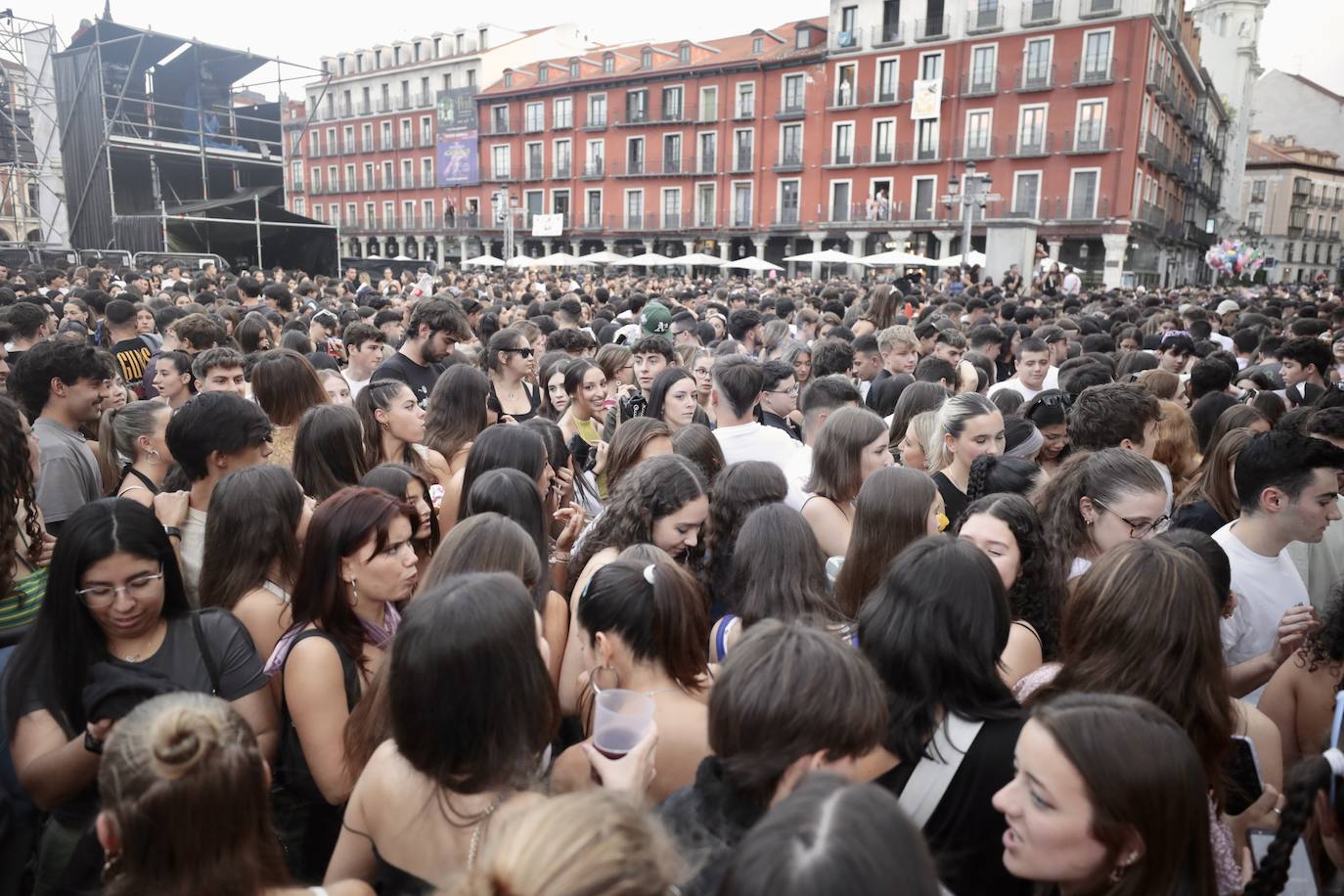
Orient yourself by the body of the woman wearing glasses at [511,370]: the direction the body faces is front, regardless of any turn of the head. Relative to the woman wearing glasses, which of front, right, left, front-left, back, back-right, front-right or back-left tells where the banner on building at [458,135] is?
back-left

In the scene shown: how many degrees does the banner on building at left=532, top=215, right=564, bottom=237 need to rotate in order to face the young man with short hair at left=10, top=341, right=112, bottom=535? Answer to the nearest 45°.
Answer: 0° — it already faces them

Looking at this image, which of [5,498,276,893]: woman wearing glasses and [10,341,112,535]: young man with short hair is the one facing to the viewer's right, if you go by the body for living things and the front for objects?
the young man with short hair

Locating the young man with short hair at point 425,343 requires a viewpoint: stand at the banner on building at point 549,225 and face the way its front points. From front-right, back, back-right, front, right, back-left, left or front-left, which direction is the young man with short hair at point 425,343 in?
front

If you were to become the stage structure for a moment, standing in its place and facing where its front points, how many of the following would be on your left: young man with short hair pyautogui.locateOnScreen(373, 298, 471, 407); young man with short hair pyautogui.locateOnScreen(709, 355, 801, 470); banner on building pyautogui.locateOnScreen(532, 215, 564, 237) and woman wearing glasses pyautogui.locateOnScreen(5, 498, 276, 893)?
1

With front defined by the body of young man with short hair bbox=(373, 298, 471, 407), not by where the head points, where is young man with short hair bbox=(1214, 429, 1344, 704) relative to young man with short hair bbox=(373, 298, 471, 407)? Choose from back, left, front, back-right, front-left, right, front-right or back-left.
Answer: front

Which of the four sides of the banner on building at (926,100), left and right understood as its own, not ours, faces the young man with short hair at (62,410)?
front

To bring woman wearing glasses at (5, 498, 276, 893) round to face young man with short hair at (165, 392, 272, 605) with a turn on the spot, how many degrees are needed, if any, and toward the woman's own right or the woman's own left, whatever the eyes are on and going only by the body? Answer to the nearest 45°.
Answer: approximately 180°

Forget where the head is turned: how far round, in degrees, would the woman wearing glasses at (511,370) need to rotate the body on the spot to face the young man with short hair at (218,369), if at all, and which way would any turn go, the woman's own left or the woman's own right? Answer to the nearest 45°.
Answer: approximately 90° to the woman's own right

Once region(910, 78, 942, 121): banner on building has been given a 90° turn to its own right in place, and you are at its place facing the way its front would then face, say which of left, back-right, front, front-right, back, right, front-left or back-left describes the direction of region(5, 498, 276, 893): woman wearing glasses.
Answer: left

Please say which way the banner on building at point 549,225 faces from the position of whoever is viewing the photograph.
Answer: facing the viewer

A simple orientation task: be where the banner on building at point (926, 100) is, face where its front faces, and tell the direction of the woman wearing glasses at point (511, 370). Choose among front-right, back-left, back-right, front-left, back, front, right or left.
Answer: front

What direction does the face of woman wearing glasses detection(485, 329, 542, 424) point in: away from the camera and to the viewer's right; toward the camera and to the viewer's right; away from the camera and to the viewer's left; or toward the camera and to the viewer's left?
toward the camera and to the viewer's right

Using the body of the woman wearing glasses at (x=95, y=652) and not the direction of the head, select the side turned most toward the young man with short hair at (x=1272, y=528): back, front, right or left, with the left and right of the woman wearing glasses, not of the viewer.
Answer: left

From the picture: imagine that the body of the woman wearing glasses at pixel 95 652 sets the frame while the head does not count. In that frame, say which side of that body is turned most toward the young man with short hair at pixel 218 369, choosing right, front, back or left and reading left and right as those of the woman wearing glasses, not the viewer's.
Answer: back

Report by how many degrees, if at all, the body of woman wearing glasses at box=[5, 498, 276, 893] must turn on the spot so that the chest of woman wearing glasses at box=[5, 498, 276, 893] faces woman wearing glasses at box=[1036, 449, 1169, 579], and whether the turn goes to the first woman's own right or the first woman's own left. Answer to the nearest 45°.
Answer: approximately 90° to the first woman's own left

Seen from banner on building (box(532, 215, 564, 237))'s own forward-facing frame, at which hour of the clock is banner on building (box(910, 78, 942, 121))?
banner on building (box(910, 78, 942, 121)) is roughly at 10 o'clock from banner on building (box(532, 215, 564, 237)).

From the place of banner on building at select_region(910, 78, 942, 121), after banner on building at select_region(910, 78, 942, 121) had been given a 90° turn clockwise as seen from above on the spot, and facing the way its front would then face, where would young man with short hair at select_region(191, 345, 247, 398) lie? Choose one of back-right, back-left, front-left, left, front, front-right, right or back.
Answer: left

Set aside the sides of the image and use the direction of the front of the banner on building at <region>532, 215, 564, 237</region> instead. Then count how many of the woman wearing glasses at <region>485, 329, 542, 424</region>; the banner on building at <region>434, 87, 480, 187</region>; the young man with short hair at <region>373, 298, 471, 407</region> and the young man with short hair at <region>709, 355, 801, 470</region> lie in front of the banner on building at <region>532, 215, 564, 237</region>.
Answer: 3
